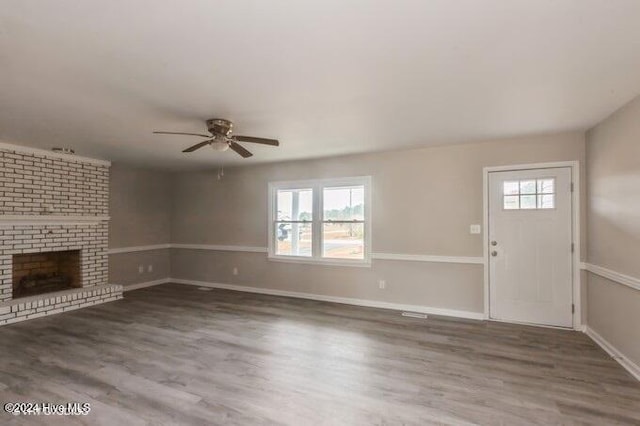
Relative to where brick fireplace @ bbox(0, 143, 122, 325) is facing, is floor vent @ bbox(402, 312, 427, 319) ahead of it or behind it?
ahead

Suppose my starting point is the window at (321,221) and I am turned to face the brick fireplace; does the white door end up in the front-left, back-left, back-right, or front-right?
back-left

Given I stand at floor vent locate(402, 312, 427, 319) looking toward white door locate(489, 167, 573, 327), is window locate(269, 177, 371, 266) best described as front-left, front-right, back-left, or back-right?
back-left

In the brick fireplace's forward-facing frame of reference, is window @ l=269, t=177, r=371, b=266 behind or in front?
in front

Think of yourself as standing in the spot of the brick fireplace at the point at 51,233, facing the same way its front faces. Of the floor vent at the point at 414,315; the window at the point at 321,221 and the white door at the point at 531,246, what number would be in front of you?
3

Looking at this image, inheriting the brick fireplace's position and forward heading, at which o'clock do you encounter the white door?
The white door is roughly at 12 o'clock from the brick fireplace.
